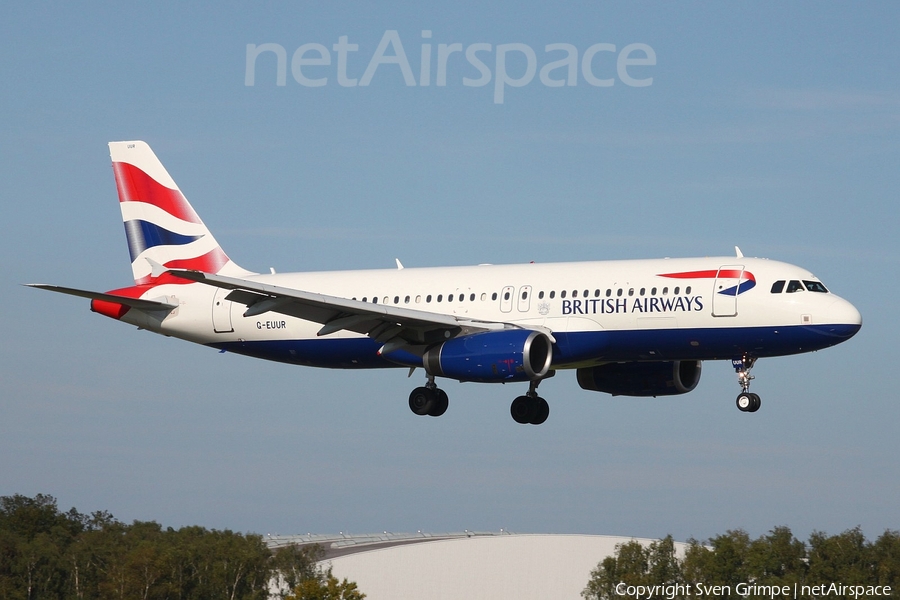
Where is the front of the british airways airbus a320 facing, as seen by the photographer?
facing the viewer and to the right of the viewer
